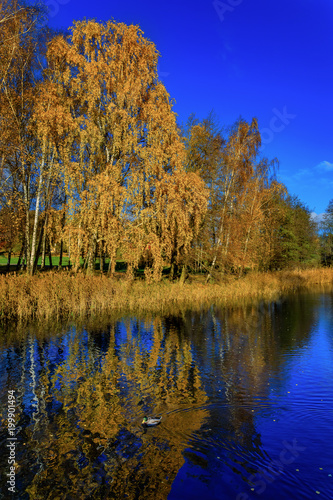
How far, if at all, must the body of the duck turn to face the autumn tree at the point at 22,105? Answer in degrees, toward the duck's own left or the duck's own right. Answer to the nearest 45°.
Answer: approximately 45° to the duck's own right

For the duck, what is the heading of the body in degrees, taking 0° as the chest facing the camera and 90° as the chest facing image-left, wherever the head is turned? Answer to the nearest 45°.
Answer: approximately 90°

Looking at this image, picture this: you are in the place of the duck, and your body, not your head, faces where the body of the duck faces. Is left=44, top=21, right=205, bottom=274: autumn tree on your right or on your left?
on your right

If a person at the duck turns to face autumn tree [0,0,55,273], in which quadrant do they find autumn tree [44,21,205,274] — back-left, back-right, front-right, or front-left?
front-right

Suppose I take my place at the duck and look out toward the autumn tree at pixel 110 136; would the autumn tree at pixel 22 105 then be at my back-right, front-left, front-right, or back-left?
front-left
